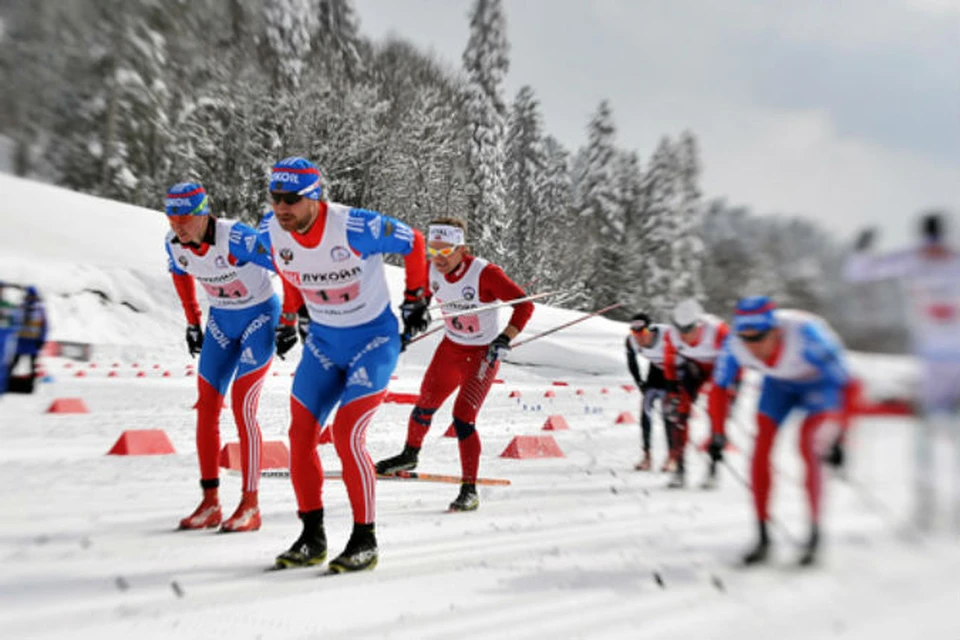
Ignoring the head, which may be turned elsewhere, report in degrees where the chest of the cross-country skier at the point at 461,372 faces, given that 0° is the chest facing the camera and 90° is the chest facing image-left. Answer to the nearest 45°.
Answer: approximately 45°

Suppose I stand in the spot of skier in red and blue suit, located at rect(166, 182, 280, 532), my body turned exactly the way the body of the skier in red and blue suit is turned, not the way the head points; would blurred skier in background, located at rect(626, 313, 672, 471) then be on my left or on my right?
on my left

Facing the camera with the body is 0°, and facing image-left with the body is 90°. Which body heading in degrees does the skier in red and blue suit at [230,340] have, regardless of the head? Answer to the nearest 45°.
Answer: approximately 45°

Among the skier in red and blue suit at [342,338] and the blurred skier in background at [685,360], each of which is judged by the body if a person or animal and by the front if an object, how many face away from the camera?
0

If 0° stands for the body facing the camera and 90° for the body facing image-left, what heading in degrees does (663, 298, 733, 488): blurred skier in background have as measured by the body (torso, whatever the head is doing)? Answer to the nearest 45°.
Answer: approximately 45°
